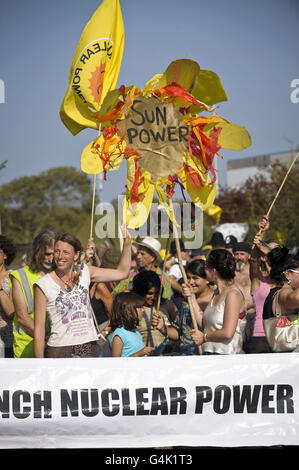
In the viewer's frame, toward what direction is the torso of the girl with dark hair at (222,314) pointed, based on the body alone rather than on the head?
to the viewer's left

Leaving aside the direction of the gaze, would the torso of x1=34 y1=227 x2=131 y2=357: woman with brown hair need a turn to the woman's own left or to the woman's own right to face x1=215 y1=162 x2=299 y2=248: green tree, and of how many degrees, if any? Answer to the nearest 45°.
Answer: approximately 180°

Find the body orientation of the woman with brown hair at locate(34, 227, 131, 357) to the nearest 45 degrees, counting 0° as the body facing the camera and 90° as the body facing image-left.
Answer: approximately 0°

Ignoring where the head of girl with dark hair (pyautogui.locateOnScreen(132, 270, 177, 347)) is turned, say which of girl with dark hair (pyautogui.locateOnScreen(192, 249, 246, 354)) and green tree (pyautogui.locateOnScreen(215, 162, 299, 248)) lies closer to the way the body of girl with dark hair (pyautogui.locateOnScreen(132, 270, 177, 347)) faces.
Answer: the girl with dark hair

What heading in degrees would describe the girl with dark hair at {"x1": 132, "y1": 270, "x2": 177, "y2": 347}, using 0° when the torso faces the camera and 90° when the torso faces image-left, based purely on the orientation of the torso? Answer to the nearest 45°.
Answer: approximately 315°

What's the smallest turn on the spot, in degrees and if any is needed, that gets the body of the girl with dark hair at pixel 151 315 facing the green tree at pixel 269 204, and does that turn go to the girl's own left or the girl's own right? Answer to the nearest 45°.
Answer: approximately 135° to the girl's own left
